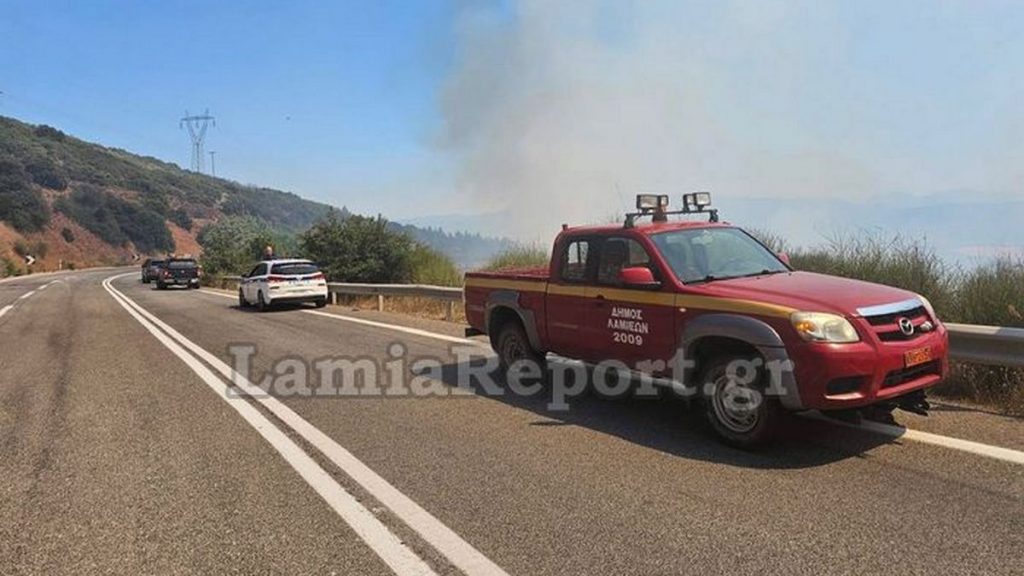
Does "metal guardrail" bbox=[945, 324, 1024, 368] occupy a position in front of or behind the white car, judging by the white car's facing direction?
behind

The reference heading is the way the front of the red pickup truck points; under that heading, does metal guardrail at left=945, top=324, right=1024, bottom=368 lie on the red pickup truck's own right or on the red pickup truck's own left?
on the red pickup truck's own left

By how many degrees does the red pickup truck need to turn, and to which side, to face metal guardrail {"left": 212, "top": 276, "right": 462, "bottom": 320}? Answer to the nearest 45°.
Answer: approximately 180°

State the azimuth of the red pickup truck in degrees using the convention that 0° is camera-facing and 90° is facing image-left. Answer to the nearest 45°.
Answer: approximately 315°

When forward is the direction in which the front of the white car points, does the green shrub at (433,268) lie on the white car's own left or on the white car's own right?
on the white car's own right

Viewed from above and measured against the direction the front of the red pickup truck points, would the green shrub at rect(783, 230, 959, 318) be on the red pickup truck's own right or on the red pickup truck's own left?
on the red pickup truck's own left

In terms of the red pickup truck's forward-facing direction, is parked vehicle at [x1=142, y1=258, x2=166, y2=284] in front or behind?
behind

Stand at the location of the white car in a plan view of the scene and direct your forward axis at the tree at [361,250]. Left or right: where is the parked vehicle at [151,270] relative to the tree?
left

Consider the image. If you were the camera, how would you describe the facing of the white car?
facing away from the viewer and to the left of the viewer

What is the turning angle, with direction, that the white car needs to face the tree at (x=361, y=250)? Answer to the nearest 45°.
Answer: approximately 90° to its right
